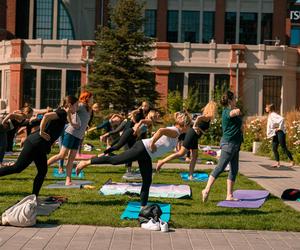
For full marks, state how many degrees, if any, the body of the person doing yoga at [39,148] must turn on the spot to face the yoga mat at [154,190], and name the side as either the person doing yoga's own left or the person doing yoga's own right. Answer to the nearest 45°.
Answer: approximately 45° to the person doing yoga's own left

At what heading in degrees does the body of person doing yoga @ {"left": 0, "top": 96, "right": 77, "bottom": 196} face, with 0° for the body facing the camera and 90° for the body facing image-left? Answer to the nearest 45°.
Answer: approximately 270°

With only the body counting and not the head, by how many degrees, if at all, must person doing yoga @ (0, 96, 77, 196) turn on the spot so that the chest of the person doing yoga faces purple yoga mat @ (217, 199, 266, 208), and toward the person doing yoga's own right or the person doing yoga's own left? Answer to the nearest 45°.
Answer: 0° — they already face it

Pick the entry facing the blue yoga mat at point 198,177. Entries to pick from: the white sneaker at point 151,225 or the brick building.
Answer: the brick building

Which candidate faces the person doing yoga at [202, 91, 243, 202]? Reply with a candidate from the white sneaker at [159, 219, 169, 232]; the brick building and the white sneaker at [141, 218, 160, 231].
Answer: the brick building

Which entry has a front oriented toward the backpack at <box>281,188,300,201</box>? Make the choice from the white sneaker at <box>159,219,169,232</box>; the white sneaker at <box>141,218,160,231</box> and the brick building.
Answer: the brick building

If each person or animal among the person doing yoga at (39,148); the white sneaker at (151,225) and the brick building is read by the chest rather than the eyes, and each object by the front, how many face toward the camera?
1
